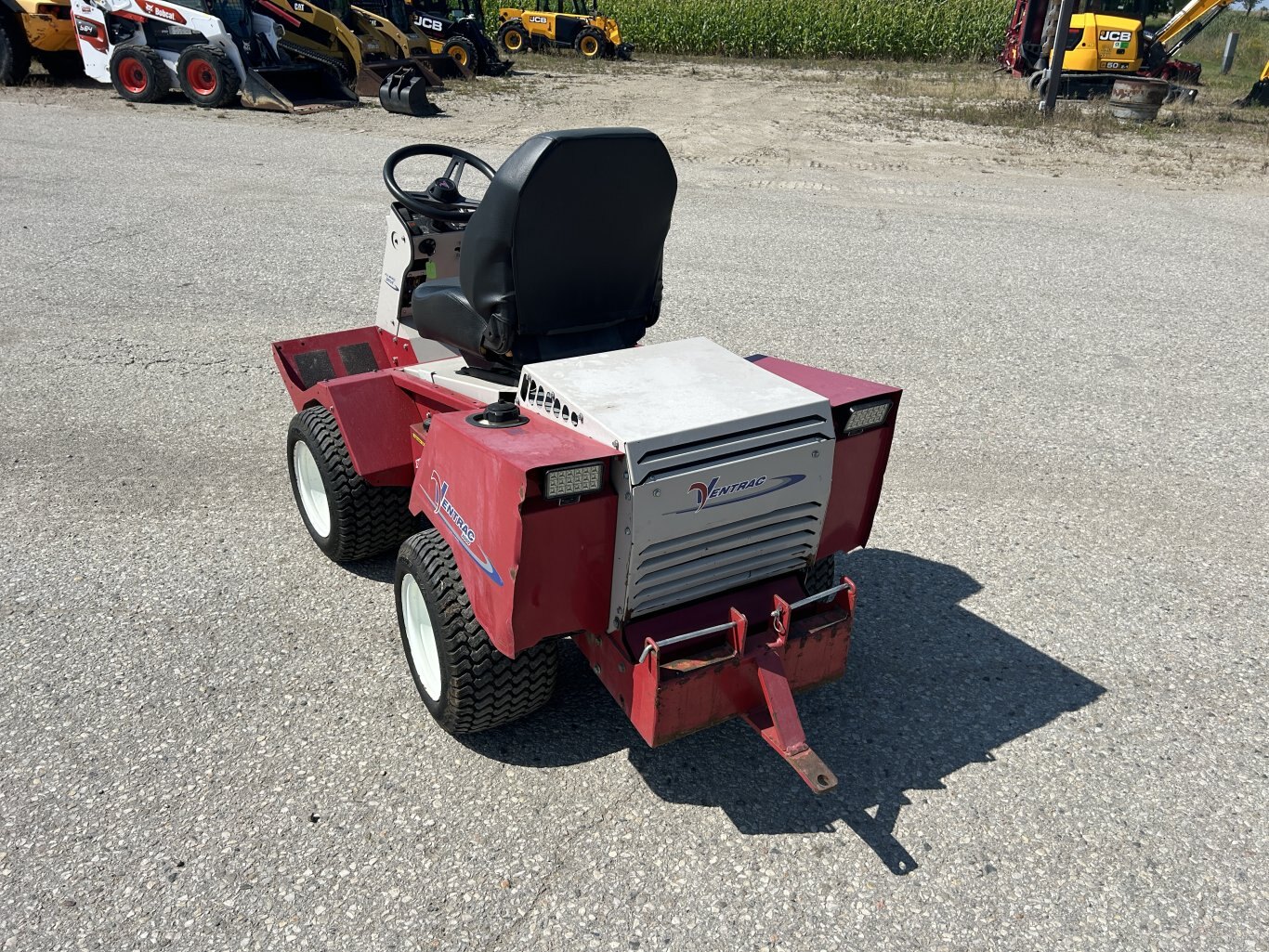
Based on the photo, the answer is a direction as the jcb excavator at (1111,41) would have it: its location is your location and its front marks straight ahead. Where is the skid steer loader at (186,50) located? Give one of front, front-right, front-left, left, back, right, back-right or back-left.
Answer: back-right

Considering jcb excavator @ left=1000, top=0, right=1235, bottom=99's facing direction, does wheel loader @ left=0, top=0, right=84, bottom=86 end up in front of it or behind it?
behind

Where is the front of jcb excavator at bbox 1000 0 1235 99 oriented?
to the viewer's right

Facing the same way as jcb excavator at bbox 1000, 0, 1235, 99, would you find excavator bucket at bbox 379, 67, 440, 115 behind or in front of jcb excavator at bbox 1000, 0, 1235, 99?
behind

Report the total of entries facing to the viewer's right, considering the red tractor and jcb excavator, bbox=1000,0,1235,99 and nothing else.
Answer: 1

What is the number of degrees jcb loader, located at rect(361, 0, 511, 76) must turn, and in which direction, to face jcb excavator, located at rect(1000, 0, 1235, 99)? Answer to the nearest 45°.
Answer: approximately 45° to its left

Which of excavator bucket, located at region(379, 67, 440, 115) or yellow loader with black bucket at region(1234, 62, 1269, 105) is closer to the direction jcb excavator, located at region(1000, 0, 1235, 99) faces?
the yellow loader with black bucket

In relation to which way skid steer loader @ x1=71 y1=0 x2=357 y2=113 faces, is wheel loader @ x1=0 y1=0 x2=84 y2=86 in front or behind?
behind

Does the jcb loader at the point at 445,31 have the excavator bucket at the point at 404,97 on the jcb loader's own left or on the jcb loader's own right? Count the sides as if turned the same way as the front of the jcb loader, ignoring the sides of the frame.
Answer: on the jcb loader's own right

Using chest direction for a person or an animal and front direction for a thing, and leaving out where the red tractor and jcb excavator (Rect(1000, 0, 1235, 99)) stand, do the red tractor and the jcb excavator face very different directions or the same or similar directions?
very different directions

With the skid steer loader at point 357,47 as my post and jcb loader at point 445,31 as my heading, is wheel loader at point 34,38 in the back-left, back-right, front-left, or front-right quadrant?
back-left

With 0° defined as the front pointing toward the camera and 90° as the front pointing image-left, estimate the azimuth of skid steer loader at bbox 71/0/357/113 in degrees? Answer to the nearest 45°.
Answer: approximately 315°
